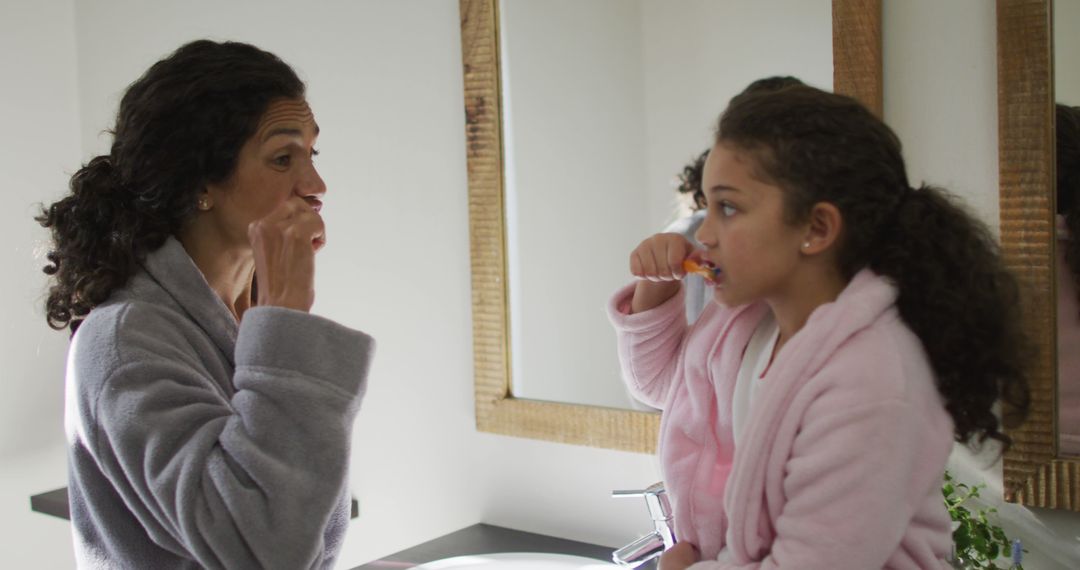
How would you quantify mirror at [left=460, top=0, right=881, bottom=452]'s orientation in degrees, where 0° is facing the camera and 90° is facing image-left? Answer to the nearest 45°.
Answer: approximately 45°

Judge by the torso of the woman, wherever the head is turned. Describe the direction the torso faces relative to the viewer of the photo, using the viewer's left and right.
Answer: facing to the right of the viewer

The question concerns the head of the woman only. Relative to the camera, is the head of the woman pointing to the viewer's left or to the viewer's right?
to the viewer's right

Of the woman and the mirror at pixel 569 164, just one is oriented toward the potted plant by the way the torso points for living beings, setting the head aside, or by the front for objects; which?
the woman

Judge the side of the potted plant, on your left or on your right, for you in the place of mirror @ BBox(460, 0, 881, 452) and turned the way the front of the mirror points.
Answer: on your left

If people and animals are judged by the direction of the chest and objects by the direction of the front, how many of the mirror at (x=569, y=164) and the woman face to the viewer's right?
1

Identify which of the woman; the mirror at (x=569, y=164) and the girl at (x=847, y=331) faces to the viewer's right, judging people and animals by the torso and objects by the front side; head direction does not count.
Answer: the woman

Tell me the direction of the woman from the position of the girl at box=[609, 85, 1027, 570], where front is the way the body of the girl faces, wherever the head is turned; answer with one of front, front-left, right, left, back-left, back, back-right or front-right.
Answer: front-right

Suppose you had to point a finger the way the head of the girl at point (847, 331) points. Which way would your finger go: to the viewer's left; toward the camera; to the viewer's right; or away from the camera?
to the viewer's left

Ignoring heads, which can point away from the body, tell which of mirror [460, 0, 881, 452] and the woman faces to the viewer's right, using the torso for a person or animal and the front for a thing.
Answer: the woman

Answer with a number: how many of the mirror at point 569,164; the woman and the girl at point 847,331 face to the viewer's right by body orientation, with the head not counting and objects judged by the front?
1

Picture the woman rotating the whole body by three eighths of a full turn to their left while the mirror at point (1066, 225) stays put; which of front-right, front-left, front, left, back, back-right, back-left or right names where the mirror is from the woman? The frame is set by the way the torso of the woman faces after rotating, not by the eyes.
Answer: back-right

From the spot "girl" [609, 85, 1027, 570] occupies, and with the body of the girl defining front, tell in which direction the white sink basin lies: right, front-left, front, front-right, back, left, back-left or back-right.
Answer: right

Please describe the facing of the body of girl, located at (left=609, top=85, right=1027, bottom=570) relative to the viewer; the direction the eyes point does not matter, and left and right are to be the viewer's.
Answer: facing the viewer and to the left of the viewer

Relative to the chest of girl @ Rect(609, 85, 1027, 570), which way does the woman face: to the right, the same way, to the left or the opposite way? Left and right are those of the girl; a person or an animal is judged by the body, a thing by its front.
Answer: the opposite way

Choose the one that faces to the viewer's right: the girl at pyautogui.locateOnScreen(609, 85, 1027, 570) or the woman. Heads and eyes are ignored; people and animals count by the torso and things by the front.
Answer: the woman
